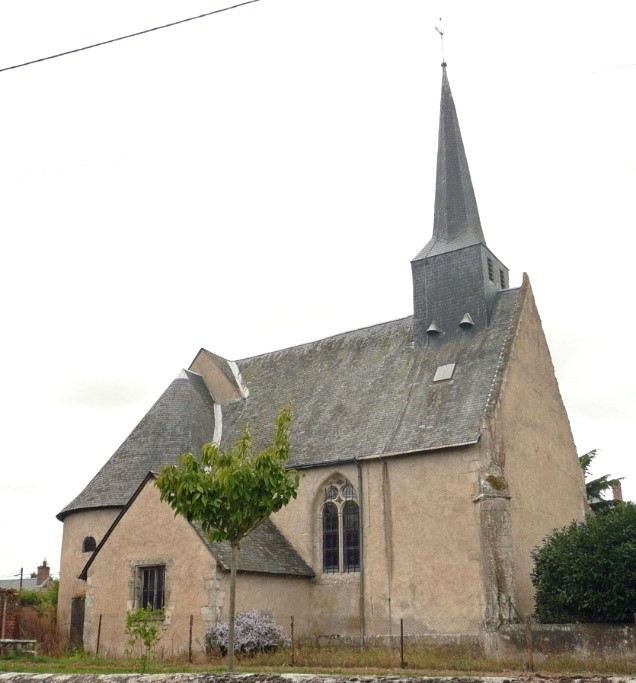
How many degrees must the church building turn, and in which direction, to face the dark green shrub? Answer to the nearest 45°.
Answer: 0° — it already faces it

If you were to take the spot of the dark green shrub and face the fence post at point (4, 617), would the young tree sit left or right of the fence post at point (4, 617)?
left

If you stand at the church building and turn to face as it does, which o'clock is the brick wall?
The brick wall is roughly at 5 o'clock from the church building.

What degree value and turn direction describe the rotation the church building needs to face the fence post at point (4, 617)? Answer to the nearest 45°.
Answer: approximately 135° to its right

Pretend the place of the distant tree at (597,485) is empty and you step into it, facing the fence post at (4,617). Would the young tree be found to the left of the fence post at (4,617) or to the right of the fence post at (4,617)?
left

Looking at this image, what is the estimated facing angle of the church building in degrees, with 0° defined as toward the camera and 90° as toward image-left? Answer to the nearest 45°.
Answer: approximately 315°
